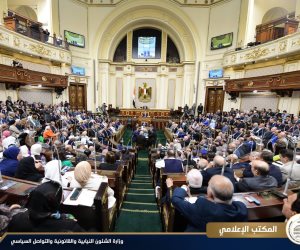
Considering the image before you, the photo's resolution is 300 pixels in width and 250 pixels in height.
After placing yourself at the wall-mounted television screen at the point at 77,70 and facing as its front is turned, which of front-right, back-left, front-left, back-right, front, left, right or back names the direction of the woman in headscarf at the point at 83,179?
front-right

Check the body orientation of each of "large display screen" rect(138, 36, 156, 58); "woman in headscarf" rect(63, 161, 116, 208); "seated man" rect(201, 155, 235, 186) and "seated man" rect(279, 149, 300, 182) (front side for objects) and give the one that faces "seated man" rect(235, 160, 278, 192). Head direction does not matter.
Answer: the large display screen

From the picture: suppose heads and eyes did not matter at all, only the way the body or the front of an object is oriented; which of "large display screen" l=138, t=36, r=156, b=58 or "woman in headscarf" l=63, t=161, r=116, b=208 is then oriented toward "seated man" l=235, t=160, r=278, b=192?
the large display screen

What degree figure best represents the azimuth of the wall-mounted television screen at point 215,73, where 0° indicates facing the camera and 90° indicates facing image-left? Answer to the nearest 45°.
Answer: approximately 45°

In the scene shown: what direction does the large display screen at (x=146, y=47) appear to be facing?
toward the camera

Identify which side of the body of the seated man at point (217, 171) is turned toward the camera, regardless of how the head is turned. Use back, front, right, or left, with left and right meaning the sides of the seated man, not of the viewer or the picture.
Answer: back

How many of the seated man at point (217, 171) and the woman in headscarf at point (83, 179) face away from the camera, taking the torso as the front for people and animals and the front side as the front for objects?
2

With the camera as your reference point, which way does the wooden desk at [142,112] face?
facing the viewer

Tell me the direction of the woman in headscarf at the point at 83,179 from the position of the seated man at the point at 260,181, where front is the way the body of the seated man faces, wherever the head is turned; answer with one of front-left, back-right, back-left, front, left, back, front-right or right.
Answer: left

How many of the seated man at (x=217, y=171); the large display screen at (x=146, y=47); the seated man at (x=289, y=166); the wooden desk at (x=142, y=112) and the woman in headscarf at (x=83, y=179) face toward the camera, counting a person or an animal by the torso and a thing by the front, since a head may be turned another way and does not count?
2

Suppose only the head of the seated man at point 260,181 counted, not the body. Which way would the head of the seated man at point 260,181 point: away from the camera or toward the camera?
away from the camera

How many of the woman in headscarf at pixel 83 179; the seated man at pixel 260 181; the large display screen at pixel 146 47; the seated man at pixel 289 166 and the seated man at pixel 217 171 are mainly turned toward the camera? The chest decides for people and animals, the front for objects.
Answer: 1

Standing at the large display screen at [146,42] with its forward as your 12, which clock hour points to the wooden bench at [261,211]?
The wooden bench is roughly at 12 o'clock from the large display screen.

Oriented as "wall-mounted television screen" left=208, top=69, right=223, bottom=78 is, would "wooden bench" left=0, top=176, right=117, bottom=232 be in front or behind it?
in front

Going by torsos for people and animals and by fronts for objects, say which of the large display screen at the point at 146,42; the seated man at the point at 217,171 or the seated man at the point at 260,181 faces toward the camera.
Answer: the large display screen

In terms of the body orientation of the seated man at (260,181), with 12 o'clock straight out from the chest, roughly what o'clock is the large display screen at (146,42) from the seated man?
The large display screen is roughly at 12 o'clock from the seated man.

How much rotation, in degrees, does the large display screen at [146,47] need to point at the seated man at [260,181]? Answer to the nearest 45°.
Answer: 0° — it already faces them

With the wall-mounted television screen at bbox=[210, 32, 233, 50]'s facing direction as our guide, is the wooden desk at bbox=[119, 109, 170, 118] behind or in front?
in front
